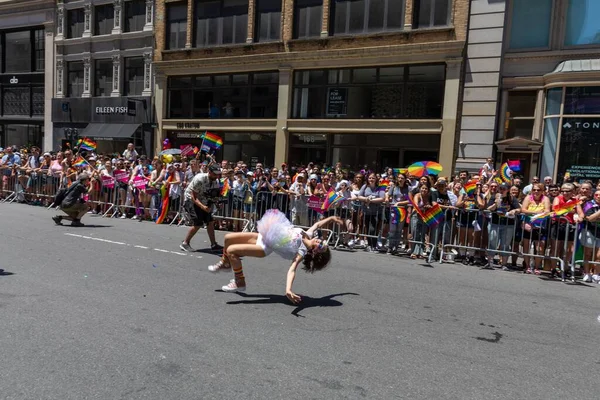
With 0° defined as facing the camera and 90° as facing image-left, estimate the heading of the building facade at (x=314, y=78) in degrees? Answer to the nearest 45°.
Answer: approximately 0°

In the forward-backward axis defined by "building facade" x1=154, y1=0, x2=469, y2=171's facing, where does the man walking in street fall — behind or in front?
in front

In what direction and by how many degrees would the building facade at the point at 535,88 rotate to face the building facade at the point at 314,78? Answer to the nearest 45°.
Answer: approximately 90° to its right

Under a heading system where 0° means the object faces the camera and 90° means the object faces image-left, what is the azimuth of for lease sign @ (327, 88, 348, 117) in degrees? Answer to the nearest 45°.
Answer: approximately 0°

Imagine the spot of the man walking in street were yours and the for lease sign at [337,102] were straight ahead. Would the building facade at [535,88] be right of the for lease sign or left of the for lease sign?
right

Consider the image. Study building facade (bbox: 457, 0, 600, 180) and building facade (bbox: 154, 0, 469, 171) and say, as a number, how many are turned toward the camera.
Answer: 2

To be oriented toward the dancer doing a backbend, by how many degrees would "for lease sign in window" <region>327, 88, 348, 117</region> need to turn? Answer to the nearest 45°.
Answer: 0° — it already faces them

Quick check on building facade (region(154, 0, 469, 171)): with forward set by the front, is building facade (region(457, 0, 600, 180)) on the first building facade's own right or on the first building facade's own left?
on the first building facade's own left

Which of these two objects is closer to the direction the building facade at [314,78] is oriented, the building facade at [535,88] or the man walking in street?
the man walking in street
